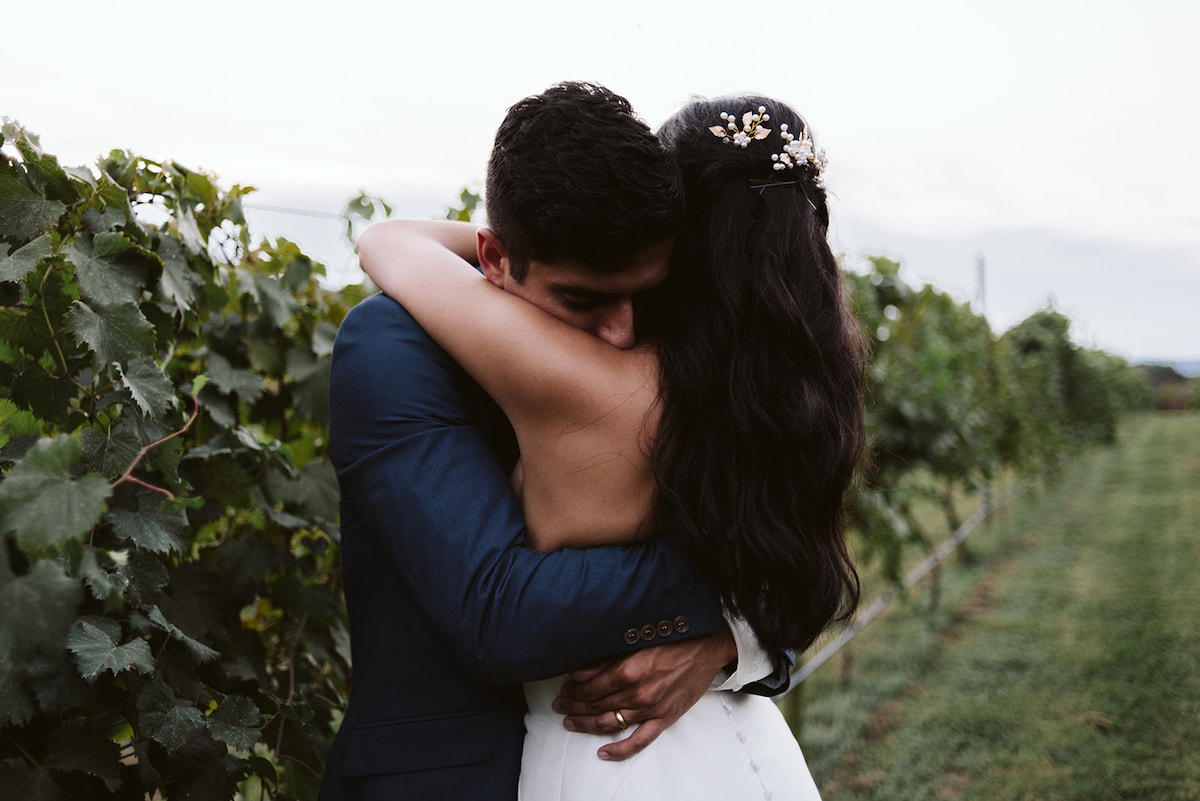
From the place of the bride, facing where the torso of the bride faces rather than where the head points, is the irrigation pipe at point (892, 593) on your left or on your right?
on your right

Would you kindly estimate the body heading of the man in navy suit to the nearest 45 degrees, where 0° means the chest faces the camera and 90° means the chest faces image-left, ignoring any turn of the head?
approximately 315°

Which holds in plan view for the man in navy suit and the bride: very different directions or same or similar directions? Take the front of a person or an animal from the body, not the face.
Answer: very different directions

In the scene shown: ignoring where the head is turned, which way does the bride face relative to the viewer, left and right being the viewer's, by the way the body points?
facing away from the viewer and to the left of the viewer

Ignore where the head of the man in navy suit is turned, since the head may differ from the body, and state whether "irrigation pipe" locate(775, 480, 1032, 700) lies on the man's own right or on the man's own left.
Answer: on the man's own left
